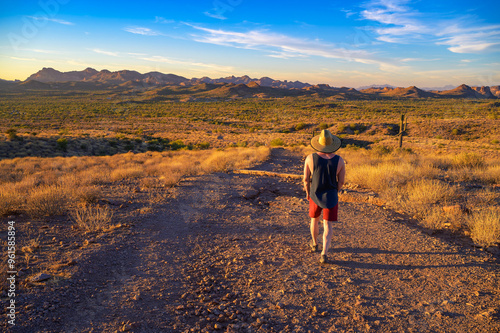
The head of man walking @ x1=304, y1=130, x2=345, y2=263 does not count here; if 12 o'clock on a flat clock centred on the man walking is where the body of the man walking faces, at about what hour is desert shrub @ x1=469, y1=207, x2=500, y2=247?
The desert shrub is roughly at 2 o'clock from the man walking.

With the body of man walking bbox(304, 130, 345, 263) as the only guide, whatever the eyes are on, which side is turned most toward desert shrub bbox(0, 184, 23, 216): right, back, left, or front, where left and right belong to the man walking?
left

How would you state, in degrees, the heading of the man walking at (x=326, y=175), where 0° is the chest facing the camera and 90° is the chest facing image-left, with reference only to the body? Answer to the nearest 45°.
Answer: approximately 180°

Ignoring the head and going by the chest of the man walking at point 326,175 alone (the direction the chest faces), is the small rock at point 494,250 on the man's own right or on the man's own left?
on the man's own right

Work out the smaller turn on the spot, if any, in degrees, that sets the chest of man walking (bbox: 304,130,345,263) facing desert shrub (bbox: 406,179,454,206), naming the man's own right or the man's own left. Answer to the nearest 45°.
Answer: approximately 45° to the man's own right

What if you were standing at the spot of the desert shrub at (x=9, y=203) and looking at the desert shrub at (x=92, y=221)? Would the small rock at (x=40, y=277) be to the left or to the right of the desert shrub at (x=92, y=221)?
right
